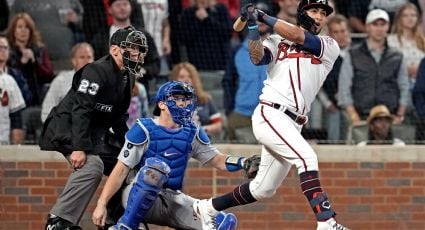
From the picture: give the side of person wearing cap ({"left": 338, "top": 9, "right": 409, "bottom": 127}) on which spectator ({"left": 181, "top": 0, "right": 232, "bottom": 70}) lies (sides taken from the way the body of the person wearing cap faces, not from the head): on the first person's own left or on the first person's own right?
on the first person's own right

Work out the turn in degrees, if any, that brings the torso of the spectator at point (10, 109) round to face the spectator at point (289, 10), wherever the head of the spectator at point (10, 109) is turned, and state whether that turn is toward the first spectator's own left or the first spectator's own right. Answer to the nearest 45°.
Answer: approximately 90° to the first spectator's own left

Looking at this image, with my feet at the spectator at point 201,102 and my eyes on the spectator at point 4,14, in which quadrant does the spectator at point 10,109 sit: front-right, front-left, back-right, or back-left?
front-left

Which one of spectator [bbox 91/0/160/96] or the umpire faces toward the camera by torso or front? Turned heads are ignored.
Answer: the spectator

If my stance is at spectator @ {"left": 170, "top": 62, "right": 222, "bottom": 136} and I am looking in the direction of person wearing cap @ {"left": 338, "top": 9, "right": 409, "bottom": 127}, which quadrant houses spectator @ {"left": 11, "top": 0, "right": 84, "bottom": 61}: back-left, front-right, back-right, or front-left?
back-left

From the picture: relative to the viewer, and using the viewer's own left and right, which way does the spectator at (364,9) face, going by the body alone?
facing the viewer

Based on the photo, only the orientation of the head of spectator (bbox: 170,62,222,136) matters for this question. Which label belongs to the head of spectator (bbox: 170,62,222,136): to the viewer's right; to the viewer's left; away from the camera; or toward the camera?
toward the camera

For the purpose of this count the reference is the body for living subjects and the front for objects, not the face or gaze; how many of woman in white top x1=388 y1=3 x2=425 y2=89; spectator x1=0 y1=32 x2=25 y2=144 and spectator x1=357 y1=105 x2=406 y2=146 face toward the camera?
3

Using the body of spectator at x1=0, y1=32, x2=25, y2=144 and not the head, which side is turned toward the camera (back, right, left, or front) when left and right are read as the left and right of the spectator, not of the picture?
front

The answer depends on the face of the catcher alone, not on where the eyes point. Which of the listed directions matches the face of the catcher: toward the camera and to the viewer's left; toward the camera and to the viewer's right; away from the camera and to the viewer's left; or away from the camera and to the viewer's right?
toward the camera and to the viewer's right

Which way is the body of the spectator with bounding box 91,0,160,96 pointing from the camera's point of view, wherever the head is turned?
toward the camera

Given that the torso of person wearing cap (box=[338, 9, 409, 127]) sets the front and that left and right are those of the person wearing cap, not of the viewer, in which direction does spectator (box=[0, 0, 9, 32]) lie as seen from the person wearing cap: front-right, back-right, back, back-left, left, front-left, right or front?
right

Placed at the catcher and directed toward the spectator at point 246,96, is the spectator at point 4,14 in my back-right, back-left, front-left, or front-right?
front-left

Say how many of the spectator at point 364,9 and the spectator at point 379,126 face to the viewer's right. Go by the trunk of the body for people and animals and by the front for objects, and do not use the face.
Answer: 0

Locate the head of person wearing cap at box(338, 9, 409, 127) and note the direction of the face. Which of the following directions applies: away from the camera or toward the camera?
toward the camera
